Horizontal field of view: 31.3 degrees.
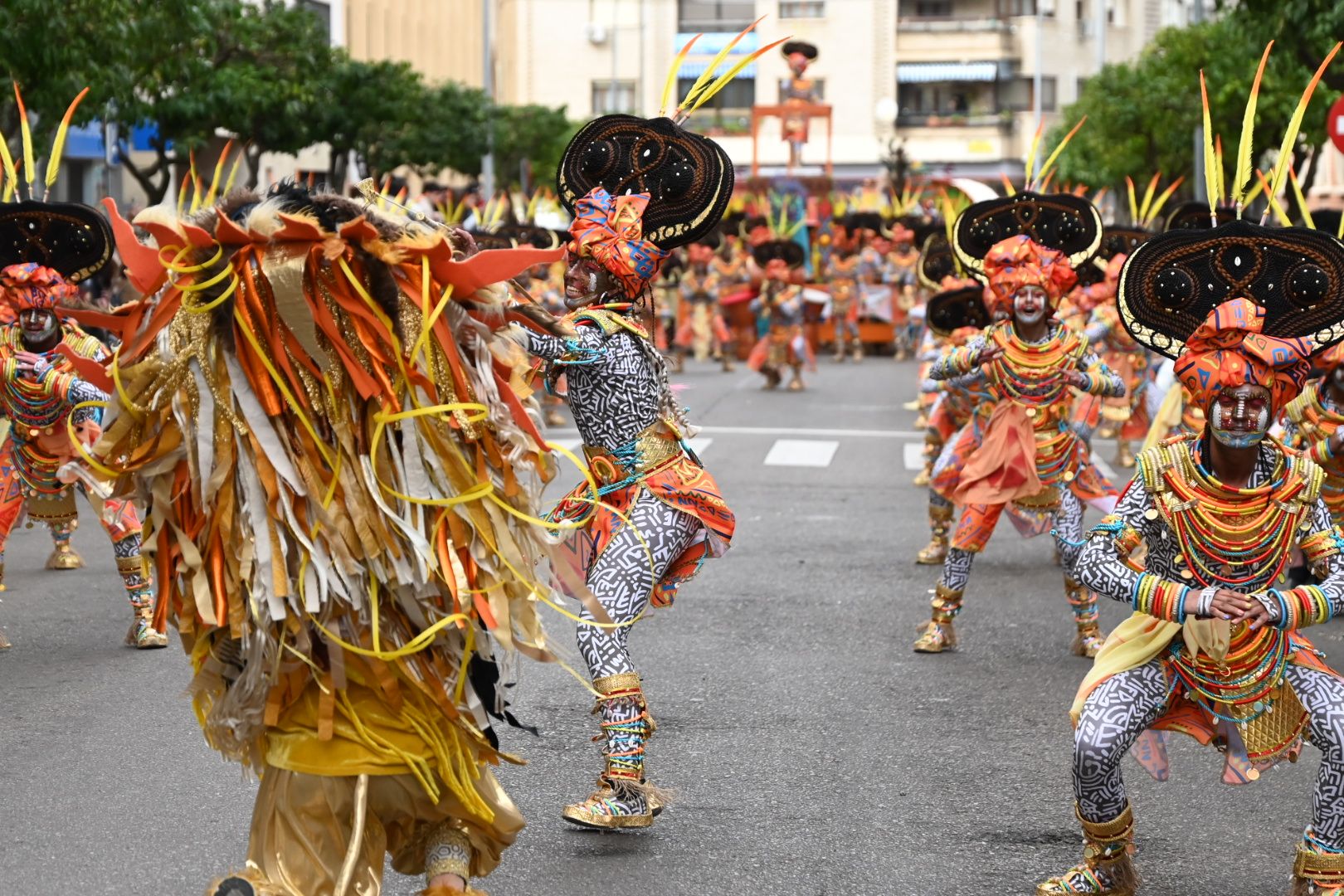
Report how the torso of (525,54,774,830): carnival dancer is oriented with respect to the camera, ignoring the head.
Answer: to the viewer's left

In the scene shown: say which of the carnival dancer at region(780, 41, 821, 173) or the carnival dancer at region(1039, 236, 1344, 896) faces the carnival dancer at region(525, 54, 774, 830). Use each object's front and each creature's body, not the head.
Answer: the carnival dancer at region(780, 41, 821, 173)

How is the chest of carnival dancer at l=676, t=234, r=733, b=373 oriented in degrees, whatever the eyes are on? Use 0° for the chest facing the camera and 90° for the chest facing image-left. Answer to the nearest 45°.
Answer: approximately 0°

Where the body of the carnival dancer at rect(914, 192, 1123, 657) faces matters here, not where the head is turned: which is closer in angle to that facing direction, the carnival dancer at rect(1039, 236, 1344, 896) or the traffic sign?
the carnival dancer

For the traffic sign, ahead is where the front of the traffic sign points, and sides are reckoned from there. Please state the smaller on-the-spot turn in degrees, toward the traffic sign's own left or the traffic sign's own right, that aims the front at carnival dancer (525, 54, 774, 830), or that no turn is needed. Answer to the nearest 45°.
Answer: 0° — it already faces them

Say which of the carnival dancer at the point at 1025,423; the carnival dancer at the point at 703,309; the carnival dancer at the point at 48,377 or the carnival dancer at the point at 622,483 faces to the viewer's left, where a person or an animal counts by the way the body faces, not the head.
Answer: the carnival dancer at the point at 622,483

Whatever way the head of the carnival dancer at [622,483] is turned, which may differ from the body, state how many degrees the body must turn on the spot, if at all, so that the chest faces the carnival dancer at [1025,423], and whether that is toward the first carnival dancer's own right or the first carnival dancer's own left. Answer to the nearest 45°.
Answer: approximately 135° to the first carnival dancer's own right

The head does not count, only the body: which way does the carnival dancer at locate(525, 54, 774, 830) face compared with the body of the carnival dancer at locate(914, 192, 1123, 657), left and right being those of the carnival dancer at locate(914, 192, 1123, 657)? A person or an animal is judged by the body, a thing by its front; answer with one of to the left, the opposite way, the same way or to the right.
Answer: to the right

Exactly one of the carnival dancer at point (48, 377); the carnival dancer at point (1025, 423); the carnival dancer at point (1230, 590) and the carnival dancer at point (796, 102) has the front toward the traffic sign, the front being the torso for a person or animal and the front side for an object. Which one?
the carnival dancer at point (796, 102)

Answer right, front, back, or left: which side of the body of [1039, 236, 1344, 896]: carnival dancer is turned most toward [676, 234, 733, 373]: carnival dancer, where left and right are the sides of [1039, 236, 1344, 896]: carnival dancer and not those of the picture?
back

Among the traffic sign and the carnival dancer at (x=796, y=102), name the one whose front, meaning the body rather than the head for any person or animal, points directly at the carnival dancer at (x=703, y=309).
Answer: the carnival dancer at (x=796, y=102)

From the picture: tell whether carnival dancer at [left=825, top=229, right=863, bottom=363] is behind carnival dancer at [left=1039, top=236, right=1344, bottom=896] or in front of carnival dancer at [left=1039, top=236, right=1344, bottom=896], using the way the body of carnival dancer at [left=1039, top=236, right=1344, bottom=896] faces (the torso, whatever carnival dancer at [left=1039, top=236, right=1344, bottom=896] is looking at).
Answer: behind
